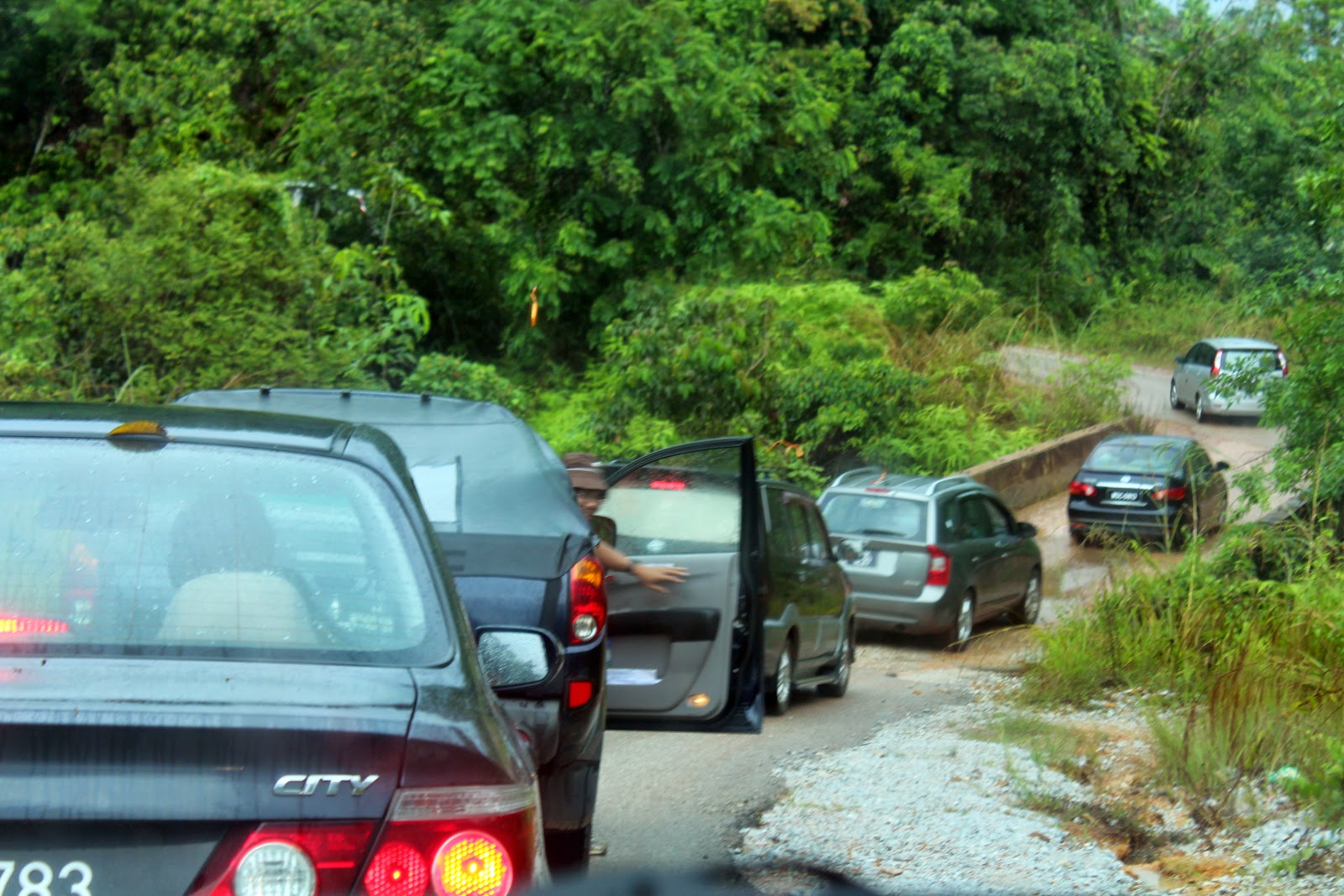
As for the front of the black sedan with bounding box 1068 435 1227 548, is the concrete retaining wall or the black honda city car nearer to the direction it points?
the concrete retaining wall

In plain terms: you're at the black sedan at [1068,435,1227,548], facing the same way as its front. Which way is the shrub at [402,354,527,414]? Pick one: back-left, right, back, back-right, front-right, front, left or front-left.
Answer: back

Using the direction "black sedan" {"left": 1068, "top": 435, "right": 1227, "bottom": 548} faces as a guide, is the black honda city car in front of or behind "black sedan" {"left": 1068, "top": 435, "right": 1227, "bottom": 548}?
behind

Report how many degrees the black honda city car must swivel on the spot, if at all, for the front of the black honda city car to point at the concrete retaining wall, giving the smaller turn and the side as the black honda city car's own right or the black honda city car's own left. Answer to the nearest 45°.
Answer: approximately 45° to the black honda city car's own right

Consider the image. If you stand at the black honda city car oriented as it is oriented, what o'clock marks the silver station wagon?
The silver station wagon is roughly at 1 o'clock from the black honda city car.

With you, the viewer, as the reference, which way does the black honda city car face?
facing away from the viewer

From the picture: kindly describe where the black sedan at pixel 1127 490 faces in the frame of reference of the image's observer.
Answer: facing away from the viewer and to the right of the viewer

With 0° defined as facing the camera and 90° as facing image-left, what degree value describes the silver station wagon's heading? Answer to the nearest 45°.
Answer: approximately 225°

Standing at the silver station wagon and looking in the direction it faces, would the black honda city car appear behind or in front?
behind

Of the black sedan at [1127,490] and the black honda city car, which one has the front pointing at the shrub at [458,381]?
the black honda city car
